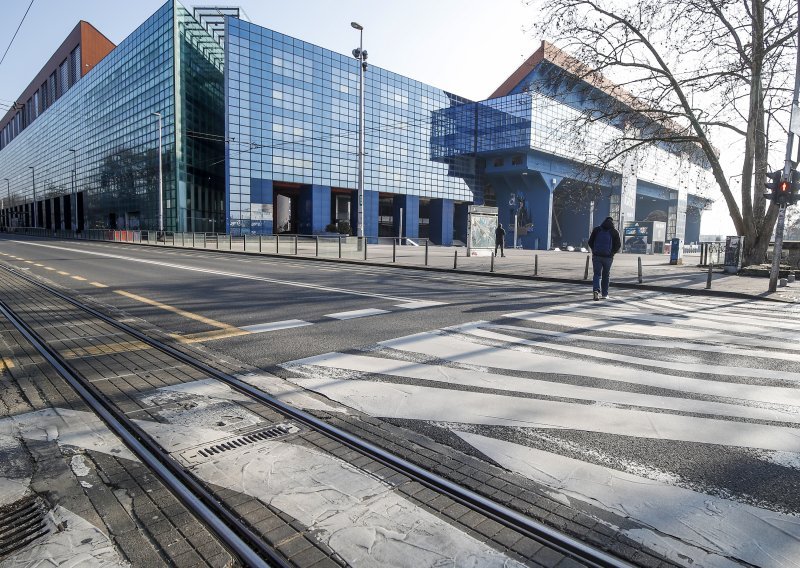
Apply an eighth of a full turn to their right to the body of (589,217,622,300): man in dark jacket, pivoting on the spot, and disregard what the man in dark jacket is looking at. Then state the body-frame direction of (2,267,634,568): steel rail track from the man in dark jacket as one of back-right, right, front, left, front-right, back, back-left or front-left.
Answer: back-right

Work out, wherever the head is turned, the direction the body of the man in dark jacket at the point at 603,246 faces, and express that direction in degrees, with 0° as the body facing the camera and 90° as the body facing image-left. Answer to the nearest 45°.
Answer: approximately 180°

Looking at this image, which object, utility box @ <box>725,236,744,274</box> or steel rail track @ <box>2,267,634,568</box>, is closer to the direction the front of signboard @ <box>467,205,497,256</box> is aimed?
the steel rail track

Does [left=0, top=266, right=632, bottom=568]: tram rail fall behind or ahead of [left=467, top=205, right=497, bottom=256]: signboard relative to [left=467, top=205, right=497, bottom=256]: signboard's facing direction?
ahead

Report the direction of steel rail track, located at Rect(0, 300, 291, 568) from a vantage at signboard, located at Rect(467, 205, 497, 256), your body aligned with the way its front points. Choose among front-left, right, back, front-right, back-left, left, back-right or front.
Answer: front

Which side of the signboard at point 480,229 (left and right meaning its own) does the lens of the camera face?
front

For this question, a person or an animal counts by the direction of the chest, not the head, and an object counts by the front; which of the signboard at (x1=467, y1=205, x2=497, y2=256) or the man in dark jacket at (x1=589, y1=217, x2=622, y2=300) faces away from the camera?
the man in dark jacket

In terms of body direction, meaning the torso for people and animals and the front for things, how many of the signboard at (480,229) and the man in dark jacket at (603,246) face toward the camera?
1

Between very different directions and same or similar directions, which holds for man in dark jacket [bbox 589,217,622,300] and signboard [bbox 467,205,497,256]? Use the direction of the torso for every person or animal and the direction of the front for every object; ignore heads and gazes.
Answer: very different directions

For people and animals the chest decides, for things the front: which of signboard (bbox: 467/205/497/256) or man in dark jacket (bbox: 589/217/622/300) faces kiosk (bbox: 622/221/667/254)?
the man in dark jacket

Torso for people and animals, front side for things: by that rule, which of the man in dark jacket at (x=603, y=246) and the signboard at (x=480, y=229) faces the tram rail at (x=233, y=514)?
the signboard

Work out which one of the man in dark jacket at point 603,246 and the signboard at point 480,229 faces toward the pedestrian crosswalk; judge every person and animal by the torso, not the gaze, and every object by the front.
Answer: the signboard

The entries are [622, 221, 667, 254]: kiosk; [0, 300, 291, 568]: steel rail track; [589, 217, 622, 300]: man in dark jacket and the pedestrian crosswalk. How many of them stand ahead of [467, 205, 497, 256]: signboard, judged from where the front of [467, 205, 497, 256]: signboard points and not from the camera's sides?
3

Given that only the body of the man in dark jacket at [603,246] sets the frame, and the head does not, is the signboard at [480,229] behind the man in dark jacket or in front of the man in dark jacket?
in front

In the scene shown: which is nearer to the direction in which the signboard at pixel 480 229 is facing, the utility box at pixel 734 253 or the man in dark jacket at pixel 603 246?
the man in dark jacket

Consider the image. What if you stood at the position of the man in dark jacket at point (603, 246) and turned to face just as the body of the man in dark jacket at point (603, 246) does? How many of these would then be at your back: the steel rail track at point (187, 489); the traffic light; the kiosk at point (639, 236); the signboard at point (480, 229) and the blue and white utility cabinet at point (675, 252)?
1

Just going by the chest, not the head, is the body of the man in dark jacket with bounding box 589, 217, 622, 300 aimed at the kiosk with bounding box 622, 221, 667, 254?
yes
